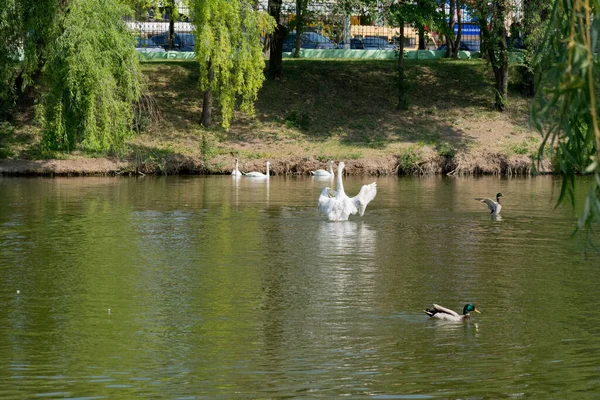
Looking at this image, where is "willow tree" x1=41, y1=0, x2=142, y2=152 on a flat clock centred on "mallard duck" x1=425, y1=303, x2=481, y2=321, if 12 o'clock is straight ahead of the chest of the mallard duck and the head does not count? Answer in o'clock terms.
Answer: The willow tree is roughly at 8 o'clock from the mallard duck.

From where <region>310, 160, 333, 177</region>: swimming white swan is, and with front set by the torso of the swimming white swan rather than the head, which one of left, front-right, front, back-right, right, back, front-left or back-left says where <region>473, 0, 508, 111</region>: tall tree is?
front-left

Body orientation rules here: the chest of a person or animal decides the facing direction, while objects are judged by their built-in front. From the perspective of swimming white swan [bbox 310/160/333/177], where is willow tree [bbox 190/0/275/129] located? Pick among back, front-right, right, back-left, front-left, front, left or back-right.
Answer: back-left

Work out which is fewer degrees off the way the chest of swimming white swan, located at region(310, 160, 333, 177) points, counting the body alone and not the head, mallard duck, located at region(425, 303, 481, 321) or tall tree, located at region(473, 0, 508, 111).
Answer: the tall tree

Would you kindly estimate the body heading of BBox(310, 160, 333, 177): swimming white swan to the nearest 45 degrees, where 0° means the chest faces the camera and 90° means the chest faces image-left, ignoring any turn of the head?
approximately 270°

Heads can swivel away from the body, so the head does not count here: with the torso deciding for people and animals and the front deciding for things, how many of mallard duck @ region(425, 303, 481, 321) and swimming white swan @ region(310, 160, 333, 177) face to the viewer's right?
2

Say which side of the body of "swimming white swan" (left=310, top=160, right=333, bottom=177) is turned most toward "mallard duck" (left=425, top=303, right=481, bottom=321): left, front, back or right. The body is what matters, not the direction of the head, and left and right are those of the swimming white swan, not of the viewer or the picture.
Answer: right

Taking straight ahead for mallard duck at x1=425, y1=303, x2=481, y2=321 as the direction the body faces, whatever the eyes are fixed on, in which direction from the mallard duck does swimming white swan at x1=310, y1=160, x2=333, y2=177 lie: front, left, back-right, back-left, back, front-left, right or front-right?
left

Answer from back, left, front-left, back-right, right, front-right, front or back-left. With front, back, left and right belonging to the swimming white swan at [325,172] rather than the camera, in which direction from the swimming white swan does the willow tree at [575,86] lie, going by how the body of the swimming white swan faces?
right

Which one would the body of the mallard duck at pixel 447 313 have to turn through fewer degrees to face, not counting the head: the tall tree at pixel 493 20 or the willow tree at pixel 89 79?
the tall tree

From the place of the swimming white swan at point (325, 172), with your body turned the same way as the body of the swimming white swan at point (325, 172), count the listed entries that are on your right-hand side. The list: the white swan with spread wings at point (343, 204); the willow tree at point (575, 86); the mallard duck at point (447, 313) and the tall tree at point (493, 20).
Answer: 3

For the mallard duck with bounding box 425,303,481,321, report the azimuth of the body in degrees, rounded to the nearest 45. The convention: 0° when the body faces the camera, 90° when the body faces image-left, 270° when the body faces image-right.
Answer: approximately 270°

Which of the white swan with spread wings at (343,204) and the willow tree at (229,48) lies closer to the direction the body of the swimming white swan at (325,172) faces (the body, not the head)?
the white swan with spread wings
